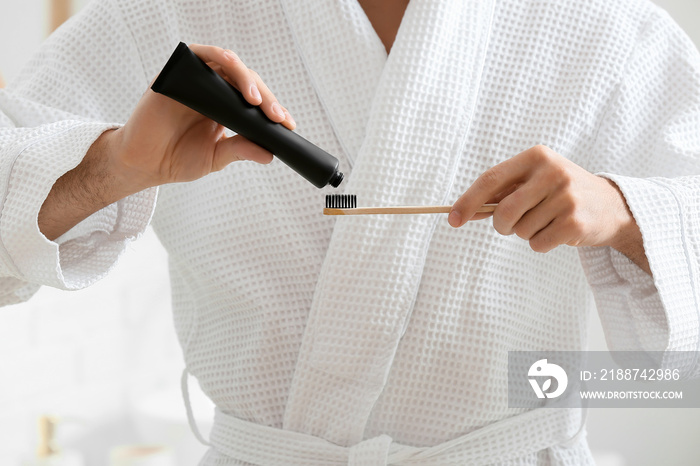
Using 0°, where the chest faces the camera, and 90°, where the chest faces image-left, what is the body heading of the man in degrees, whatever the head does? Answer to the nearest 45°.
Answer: approximately 0°
